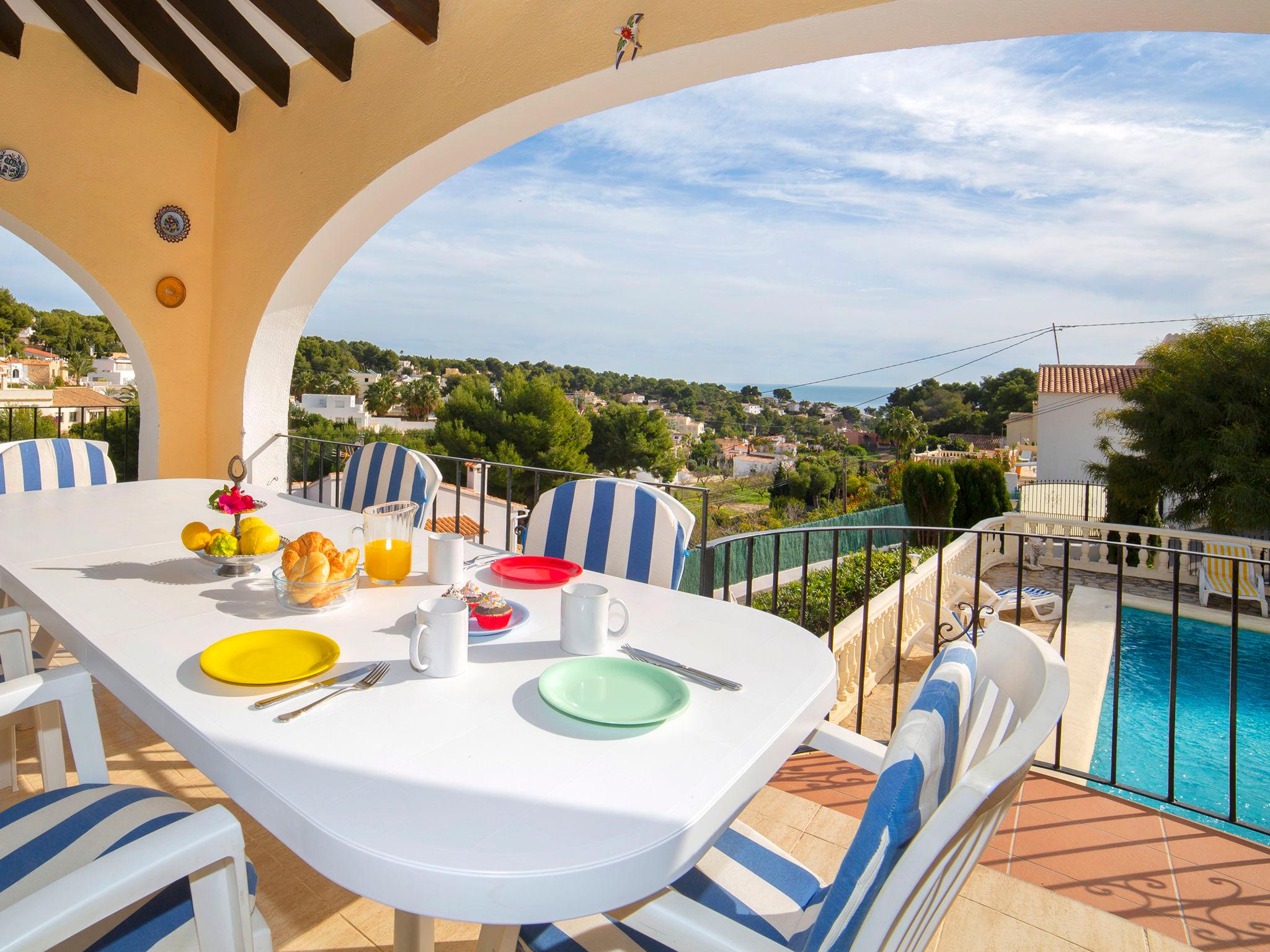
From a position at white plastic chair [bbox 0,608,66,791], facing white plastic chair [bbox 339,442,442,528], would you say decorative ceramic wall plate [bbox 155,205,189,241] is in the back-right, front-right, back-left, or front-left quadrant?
front-left

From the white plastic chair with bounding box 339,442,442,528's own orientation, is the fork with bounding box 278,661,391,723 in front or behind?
in front

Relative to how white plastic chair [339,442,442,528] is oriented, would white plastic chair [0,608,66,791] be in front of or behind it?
in front

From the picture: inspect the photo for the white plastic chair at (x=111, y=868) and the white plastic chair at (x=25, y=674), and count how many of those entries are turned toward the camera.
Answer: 0

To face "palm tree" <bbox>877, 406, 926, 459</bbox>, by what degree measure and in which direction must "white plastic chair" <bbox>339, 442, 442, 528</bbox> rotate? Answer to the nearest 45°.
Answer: approximately 180°

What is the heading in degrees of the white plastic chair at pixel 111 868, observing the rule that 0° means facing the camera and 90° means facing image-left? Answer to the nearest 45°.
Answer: approximately 225°

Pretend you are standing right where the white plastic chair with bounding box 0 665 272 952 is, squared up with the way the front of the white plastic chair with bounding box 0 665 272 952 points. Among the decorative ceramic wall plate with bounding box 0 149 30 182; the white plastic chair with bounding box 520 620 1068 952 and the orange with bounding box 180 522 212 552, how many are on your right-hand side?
1

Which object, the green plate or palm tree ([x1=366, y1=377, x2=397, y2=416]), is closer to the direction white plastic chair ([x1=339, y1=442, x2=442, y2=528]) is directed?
the green plate

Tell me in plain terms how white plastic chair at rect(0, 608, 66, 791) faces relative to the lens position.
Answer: facing away from the viewer and to the right of the viewer

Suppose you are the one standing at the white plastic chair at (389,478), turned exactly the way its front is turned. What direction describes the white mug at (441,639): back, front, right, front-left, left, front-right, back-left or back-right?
front-left

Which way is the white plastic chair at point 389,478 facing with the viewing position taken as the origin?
facing the viewer and to the left of the viewer

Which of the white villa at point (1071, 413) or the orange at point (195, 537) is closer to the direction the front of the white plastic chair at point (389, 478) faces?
the orange

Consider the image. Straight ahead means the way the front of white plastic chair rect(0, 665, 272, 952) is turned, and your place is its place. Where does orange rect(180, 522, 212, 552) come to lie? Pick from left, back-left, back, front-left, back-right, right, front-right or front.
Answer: front-left
